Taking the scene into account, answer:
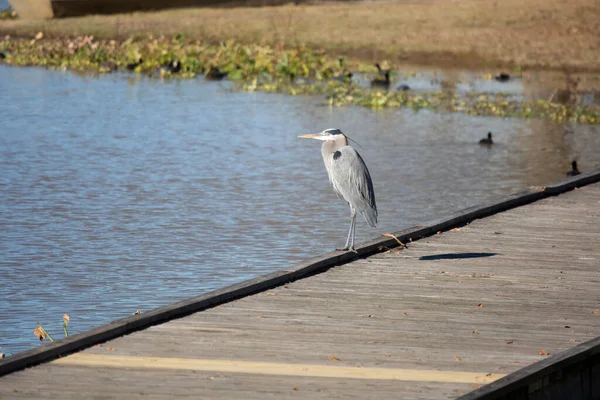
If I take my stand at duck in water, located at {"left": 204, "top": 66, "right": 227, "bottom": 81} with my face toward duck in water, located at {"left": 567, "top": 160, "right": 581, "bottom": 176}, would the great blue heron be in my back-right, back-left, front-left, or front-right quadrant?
front-right

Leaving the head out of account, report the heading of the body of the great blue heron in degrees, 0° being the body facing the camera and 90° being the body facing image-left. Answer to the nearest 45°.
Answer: approximately 90°

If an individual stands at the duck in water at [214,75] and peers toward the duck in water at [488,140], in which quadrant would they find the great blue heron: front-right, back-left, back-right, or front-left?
front-right

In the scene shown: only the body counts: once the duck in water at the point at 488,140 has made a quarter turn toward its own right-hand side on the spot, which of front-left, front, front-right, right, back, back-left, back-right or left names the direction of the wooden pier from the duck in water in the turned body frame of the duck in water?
front

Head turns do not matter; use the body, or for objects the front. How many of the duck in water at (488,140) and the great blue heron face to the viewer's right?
1

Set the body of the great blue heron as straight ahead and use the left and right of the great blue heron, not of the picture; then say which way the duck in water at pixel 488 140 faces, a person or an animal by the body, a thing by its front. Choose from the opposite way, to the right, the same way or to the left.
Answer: the opposite way

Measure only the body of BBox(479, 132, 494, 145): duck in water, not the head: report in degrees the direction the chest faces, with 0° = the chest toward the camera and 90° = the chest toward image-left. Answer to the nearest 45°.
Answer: approximately 270°
